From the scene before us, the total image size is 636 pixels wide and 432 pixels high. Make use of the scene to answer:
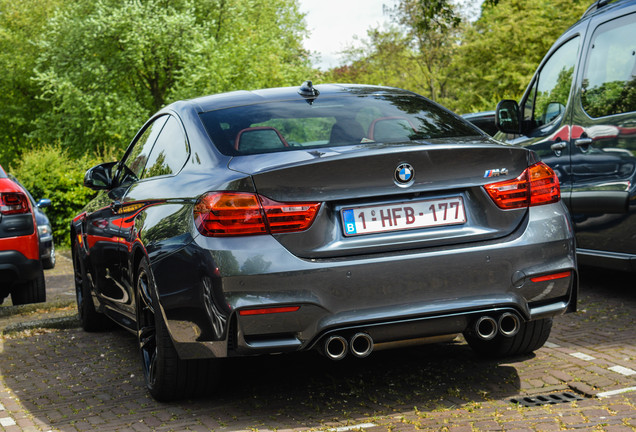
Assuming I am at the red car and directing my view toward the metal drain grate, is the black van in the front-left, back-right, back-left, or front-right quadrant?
front-left

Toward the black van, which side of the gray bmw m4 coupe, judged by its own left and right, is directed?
right

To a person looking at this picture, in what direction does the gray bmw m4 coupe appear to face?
facing away from the viewer and to the left of the viewer

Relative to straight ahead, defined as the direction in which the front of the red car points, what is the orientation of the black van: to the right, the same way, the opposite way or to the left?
the same way

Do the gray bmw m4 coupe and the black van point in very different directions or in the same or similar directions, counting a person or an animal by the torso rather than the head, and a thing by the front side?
same or similar directions

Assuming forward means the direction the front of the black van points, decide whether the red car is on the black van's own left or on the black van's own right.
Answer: on the black van's own left

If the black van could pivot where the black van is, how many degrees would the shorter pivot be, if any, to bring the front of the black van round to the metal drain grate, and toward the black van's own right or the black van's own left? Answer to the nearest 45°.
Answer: approximately 135° to the black van's own left

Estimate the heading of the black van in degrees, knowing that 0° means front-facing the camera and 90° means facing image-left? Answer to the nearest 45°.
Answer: approximately 135°

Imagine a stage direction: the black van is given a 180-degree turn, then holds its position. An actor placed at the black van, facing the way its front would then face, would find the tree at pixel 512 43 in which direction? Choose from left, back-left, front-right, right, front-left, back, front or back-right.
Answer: back-left

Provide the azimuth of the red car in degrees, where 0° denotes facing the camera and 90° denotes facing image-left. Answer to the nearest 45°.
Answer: approximately 180°

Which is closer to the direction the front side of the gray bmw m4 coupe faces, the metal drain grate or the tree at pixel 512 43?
the tree
